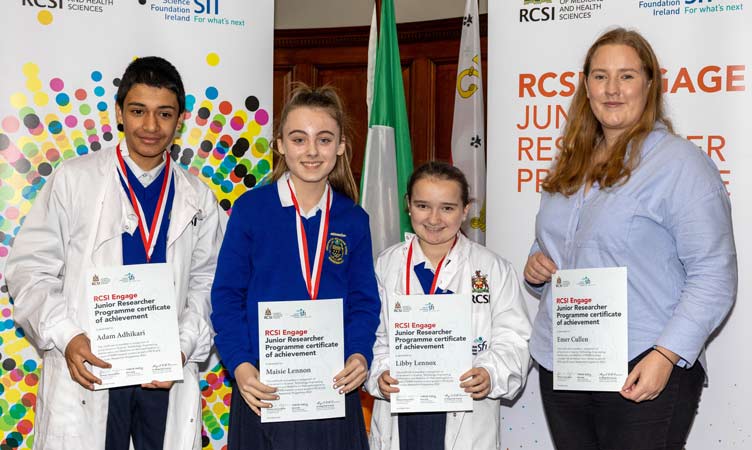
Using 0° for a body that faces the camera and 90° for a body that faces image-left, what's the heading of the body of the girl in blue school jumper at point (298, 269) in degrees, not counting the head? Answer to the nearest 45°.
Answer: approximately 0°

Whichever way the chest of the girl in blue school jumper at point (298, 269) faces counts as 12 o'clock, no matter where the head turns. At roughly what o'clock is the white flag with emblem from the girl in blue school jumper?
The white flag with emblem is roughly at 7 o'clock from the girl in blue school jumper.

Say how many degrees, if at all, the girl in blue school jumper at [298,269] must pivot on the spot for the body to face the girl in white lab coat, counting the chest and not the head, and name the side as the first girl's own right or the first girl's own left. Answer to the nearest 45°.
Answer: approximately 90° to the first girl's own left

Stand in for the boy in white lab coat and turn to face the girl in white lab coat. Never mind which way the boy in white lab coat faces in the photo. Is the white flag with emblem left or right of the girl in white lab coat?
left

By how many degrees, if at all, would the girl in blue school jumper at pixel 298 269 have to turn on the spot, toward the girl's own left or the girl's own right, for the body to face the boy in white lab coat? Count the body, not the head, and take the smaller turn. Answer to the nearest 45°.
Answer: approximately 90° to the girl's own right

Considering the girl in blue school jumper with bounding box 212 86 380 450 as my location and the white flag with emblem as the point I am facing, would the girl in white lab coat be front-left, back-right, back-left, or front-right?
front-right
